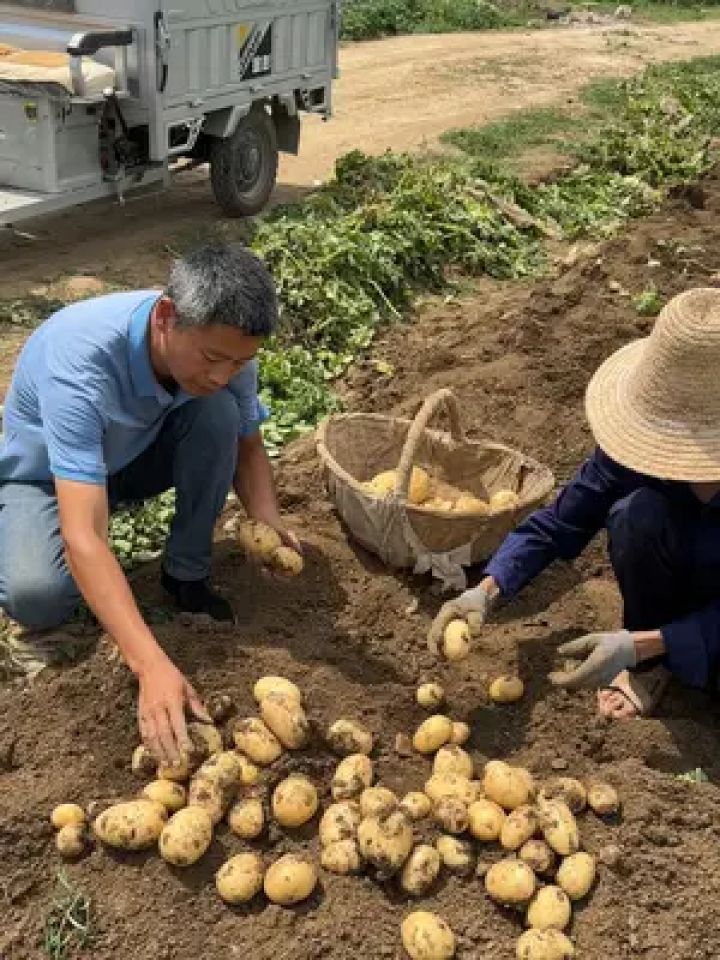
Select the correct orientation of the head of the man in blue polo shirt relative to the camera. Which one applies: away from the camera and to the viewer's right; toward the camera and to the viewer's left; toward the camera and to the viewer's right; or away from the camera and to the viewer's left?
toward the camera and to the viewer's right

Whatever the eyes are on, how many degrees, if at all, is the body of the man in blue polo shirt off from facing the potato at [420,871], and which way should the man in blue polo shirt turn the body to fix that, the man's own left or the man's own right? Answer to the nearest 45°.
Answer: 0° — they already face it

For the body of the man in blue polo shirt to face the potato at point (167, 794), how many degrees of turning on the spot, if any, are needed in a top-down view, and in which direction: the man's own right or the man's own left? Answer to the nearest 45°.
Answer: approximately 45° to the man's own right

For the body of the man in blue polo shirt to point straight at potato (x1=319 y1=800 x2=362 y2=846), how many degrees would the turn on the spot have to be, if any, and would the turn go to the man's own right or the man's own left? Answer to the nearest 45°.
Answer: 0° — they already face it

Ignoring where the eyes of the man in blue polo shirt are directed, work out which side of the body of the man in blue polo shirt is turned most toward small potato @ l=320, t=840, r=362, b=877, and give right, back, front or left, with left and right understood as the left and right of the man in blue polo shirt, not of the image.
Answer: front

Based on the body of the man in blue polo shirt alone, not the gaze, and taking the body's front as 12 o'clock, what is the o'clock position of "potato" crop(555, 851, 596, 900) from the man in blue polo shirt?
The potato is roughly at 12 o'clock from the man in blue polo shirt.

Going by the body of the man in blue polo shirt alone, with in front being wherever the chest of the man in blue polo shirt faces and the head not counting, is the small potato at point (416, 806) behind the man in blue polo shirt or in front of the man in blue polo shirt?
in front

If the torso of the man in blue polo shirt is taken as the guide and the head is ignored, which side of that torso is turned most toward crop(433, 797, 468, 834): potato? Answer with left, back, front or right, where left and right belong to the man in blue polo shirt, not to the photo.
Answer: front

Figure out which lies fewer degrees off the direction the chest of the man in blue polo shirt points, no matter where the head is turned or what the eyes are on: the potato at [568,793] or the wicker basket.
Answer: the potato

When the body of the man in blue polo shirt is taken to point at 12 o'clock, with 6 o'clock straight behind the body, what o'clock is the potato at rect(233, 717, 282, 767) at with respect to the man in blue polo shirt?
The potato is roughly at 1 o'clock from the man in blue polo shirt.

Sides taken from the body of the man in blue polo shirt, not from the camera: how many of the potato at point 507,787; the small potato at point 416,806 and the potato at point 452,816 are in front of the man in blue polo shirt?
3

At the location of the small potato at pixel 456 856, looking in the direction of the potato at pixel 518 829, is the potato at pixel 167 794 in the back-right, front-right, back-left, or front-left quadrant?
back-left

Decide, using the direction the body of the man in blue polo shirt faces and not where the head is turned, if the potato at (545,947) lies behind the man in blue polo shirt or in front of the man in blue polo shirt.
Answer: in front

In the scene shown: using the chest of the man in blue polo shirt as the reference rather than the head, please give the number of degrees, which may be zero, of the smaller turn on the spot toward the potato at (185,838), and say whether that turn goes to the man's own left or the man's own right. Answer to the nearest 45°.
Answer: approximately 45° to the man's own right

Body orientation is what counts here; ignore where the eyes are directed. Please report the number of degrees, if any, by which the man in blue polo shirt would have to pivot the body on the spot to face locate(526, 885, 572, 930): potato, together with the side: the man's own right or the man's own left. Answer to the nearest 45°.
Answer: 0° — they already face it

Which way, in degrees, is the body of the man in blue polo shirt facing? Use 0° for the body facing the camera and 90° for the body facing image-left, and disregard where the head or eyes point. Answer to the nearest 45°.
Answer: approximately 315°

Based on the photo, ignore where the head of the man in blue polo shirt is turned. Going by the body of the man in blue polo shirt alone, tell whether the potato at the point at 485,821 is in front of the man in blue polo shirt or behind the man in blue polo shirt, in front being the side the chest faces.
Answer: in front
